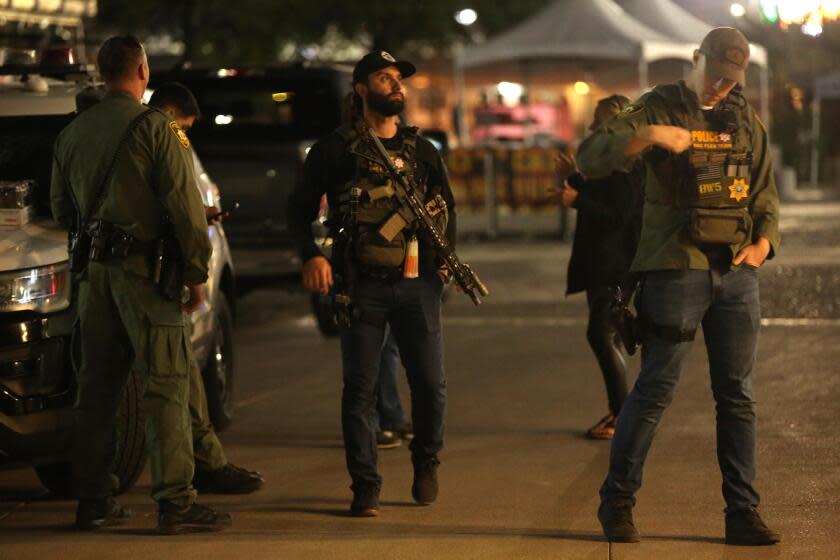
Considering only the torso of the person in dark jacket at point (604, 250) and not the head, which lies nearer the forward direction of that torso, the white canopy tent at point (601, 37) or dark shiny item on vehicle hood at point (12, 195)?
the dark shiny item on vehicle hood

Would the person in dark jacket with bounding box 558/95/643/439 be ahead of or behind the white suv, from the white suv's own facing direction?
behind

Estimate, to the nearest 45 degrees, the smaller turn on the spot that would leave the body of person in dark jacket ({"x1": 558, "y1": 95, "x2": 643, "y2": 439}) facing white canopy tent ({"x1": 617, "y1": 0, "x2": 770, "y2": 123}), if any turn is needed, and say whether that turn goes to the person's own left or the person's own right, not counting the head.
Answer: approximately 90° to the person's own right

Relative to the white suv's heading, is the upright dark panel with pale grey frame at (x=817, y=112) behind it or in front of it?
behind

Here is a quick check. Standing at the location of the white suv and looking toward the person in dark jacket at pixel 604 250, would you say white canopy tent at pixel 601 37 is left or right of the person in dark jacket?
left

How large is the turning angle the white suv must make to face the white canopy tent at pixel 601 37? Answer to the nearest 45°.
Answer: approximately 180°

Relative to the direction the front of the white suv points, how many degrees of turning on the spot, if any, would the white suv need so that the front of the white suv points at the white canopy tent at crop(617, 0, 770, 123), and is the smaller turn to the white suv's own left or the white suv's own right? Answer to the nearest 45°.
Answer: approximately 180°

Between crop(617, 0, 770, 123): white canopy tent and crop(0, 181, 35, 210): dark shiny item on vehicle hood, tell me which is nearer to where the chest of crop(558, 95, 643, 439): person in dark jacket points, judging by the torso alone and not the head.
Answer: the dark shiny item on vehicle hood

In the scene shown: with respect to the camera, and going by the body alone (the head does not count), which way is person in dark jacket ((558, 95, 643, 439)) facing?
to the viewer's left

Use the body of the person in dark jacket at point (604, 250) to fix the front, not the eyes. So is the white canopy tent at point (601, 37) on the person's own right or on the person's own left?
on the person's own right

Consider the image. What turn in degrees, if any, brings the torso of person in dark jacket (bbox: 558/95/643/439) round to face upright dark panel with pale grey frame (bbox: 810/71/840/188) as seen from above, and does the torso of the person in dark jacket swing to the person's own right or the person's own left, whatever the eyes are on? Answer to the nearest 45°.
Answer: approximately 90° to the person's own right

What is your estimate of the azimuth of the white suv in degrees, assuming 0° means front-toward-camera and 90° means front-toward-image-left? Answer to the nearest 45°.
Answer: approximately 45°

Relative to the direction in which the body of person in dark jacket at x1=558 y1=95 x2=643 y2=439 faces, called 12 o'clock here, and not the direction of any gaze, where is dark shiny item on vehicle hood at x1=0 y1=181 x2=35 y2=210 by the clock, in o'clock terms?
The dark shiny item on vehicle hood is roughly at 11 o'clock from the person in dark jacket.
